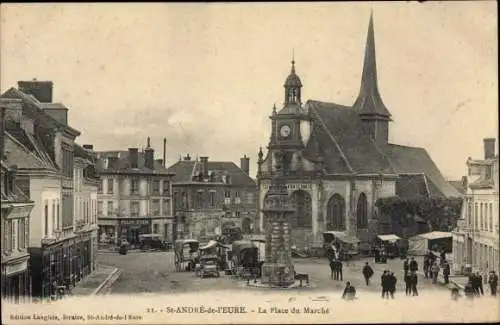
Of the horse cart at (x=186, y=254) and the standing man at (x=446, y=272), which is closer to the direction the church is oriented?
the horse cart

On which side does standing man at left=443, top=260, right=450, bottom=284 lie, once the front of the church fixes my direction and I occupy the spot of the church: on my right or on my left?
on my left

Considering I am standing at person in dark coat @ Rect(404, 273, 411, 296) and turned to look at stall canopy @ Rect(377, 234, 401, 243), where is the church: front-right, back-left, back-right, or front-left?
front-left

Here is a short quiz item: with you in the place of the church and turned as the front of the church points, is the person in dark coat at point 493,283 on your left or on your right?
on your left

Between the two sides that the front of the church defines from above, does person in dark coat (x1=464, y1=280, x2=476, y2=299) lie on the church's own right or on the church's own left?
on the church's own left

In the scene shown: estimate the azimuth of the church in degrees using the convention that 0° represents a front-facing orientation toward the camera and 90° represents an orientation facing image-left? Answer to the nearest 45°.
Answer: approximately 45°
